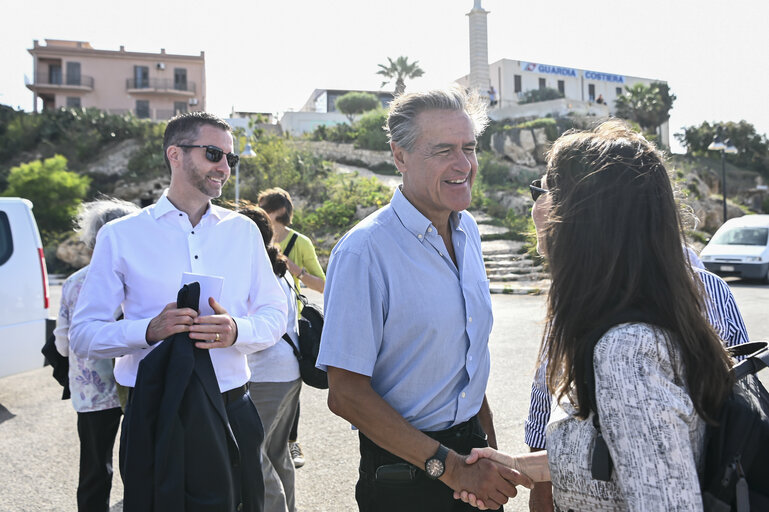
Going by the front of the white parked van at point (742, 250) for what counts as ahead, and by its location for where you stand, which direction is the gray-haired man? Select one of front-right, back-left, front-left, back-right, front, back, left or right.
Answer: front-left

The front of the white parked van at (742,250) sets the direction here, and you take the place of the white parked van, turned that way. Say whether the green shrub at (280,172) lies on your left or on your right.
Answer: on your right

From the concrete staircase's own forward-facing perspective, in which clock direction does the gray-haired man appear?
The gray-haired man is roughly at 12 o'clock from the concrete staircase.

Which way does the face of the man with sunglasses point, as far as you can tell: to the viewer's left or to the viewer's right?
to the viewer's right

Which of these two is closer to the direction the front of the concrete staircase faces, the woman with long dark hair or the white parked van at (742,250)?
the woman with long dark hair

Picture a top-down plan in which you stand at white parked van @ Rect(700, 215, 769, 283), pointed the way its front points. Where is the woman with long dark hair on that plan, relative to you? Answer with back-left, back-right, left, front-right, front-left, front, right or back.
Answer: front-left

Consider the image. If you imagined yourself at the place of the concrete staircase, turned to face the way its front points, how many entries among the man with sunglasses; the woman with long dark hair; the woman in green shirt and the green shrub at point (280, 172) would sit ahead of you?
3

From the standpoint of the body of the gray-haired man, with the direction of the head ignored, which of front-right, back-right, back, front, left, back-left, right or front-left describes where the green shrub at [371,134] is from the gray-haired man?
back-left

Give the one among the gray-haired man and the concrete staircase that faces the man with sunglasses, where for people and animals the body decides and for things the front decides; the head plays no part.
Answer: the concrete staircase

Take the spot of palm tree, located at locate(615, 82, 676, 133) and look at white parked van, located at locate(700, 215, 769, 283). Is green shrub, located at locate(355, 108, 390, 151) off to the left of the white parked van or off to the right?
right

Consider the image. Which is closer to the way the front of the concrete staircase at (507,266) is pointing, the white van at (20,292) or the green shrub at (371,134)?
the white van
